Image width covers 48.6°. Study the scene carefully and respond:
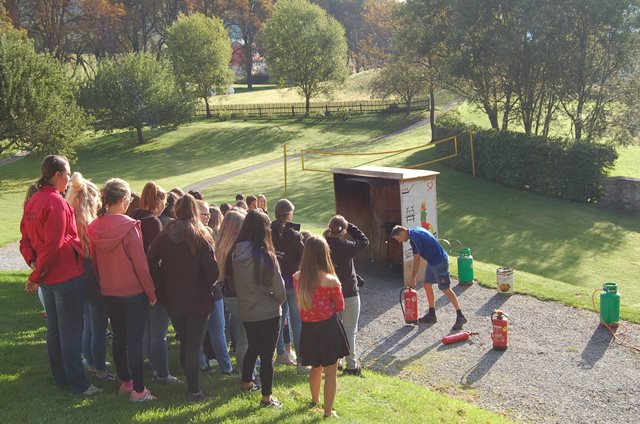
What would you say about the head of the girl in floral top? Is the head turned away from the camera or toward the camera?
away from the camera

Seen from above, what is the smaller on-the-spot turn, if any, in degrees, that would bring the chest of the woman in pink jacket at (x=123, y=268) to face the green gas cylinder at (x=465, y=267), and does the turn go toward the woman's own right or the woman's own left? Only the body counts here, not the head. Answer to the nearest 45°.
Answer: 0° — they already face it

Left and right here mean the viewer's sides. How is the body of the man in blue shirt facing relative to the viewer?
facing to the left of the viewer

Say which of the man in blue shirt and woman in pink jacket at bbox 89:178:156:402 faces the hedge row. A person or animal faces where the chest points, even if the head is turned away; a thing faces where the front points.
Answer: the woman in pink jacket

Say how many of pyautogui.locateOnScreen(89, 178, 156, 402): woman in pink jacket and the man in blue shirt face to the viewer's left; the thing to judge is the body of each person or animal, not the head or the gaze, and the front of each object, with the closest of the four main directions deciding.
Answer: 1

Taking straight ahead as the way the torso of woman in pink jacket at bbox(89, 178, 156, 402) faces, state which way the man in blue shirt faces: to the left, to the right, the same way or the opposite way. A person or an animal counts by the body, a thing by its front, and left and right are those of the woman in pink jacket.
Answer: to the left

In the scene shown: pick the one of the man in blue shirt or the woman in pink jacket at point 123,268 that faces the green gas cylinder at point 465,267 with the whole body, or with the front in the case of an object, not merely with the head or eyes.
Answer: the woman in pink jacket

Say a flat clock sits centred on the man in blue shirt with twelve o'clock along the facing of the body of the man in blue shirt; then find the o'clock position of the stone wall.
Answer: The stone wall is roughly at 4 o'clock from the man in blue shirt.

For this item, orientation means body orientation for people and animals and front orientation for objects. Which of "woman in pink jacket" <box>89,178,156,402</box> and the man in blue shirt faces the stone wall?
the woman in pink jacket

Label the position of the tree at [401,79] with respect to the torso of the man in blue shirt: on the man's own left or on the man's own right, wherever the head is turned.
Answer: on the man's own right

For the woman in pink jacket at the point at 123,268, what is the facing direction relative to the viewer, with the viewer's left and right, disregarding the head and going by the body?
facing away from the viewer and to the right of the viewer

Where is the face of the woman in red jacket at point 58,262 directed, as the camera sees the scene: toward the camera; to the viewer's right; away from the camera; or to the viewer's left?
to the viewer's right
